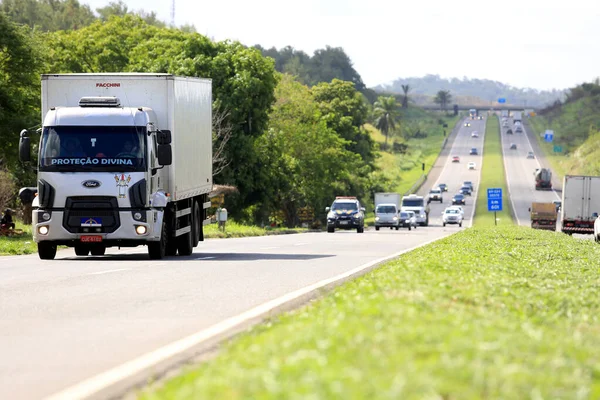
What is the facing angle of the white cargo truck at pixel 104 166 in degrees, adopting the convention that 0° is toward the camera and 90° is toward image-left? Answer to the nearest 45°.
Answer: approximately 0°
